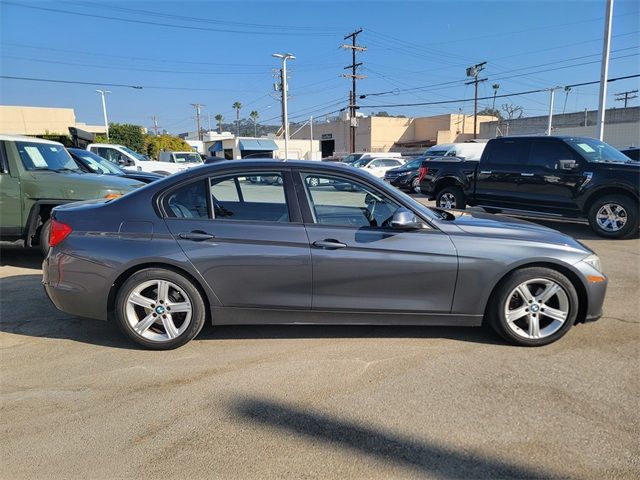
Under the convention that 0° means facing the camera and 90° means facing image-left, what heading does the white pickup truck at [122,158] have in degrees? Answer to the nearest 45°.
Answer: approximately 315°

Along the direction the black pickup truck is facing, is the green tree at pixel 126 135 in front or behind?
behind

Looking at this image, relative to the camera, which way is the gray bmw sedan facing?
to the viewer's right

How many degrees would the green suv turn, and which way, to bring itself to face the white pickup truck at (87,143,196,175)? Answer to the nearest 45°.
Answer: approximately 135° to its left

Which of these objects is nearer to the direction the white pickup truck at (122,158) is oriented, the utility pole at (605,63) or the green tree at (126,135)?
the utility pole

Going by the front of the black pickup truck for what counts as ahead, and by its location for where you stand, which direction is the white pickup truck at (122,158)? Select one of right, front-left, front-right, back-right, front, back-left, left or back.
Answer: back-right

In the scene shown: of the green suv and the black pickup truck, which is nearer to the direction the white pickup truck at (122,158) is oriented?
the black pickup truck

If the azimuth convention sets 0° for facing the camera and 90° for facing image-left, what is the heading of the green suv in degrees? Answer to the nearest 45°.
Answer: approximately 315°

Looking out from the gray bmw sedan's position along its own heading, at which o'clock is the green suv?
The green suv is roughly at 7 o'clock from the gray bmw sedan.

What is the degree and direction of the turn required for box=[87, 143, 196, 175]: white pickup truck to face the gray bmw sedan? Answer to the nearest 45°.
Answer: approximately 45° to its right

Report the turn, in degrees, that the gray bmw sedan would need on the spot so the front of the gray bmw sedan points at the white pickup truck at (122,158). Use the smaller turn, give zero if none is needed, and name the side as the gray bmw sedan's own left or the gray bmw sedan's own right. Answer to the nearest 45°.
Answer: approximately 135° to the gray bmw sedan's own left
